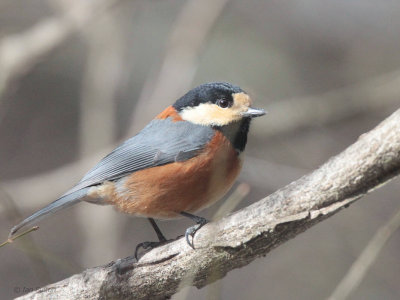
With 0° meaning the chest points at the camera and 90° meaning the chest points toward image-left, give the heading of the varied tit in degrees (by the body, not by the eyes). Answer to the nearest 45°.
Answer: approximately 270°

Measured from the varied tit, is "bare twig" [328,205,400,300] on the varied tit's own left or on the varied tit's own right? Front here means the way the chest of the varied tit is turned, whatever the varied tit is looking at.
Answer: on the varied tit's own right
